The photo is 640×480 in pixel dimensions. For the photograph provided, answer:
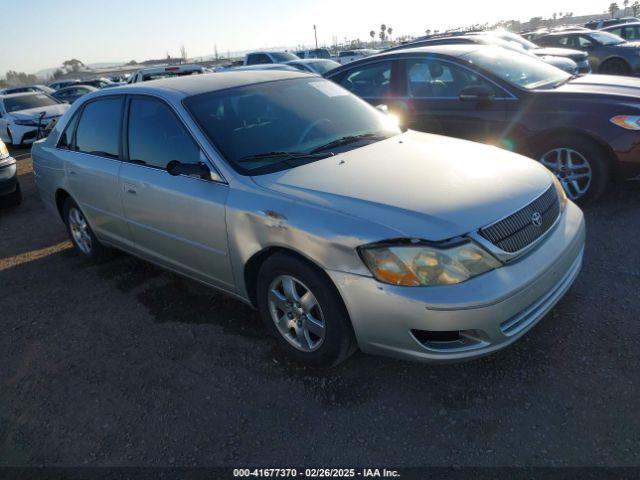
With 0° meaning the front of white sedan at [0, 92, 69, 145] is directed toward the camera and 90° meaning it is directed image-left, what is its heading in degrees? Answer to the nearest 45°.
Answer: approximately 315°

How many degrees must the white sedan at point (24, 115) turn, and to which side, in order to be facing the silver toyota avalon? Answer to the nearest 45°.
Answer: approximately 45° to its right

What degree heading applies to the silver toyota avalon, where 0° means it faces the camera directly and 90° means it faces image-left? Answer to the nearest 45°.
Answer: approximately 315°

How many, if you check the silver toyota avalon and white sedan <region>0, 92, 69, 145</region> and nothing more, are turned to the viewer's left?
0

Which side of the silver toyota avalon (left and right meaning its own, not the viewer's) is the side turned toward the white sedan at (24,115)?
back
